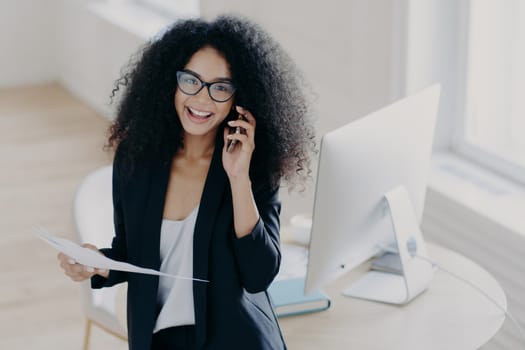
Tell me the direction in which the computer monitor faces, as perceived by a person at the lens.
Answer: facing away from the viewer and to the left of the viewer

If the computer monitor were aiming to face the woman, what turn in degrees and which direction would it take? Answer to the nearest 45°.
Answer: approximately 90° to its left

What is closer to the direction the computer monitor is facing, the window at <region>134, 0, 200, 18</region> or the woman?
the window

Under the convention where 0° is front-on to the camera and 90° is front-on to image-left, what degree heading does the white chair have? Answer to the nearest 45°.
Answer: approximately 315°

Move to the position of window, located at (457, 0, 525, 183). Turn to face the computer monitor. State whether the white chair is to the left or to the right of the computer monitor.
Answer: right

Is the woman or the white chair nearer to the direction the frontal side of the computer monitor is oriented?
the white chair

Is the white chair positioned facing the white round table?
yes

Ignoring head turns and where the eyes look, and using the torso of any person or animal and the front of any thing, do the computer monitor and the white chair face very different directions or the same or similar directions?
very different directions
